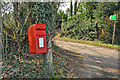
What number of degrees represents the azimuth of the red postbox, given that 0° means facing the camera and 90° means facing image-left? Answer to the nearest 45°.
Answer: approximately 315°
